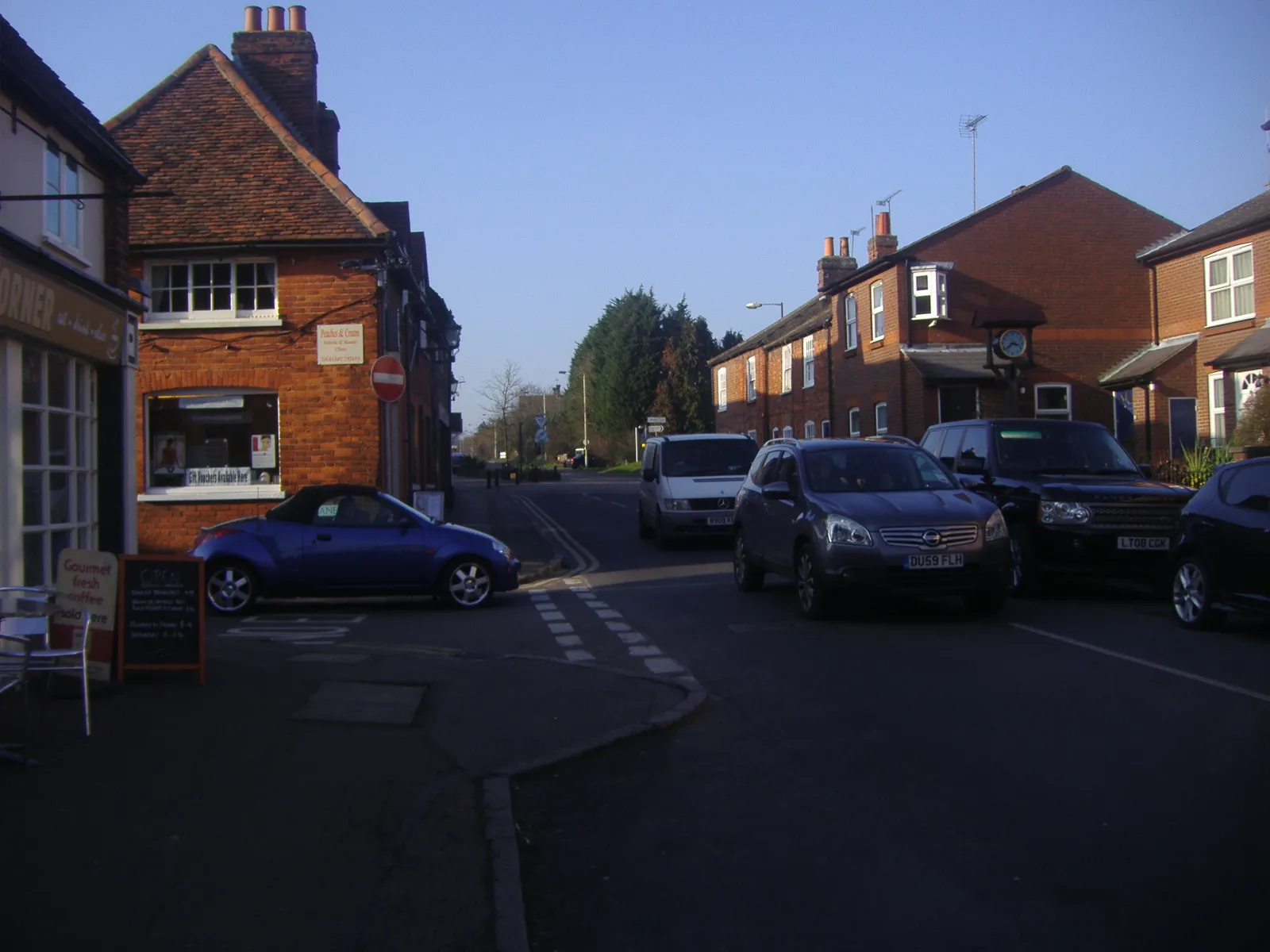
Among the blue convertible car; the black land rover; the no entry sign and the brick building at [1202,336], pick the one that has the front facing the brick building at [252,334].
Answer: the brick building at [1202,336]

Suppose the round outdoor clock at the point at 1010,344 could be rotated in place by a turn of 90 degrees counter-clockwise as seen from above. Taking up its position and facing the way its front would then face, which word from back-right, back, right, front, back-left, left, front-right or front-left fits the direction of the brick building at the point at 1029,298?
left

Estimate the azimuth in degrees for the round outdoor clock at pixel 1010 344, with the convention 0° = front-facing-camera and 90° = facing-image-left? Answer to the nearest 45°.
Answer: approximately 0°

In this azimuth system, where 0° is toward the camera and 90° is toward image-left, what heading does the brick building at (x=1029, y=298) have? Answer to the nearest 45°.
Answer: approximately 45°

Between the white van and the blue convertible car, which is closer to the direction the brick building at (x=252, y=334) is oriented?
the blue convertible car

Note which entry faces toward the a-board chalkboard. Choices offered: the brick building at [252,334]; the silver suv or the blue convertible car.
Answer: the brick building

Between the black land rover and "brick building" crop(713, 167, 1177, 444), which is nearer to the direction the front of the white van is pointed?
the black land rover

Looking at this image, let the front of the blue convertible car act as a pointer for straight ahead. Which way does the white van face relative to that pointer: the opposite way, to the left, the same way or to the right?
to the right

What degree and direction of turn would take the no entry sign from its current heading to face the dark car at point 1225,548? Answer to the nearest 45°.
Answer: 0° — it already faces it

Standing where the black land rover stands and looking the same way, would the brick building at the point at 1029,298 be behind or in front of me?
behind

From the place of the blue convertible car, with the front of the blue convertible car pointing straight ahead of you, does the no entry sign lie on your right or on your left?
on your left

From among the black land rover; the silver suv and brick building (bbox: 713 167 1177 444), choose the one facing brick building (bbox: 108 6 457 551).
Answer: brick building (bbox: 713 167 1177 444)

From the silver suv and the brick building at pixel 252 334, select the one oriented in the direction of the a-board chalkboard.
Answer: the brick building

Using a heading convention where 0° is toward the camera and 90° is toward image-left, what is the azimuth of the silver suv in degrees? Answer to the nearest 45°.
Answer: approximately 315°
